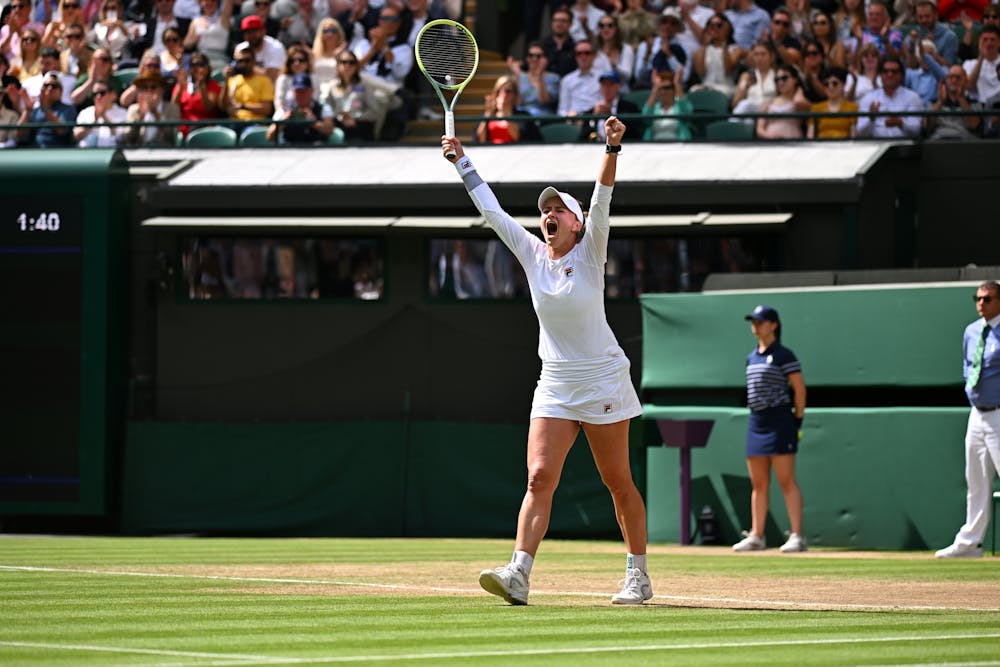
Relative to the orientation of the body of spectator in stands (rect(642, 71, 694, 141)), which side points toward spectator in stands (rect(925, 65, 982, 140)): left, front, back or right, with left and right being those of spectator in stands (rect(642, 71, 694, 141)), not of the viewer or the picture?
left

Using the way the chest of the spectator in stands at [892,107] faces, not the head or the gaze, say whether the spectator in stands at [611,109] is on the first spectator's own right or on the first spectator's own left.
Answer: on the first spectator's own right

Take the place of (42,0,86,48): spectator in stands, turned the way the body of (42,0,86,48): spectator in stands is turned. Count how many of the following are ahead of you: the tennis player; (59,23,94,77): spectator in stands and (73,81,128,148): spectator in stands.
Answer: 3

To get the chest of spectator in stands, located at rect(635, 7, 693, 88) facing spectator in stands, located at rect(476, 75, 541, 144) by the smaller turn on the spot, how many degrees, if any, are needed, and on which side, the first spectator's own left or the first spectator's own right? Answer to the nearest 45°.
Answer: approximately 90° to the first spectator's own right

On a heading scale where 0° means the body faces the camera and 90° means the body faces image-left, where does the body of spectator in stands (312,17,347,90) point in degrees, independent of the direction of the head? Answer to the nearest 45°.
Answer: approximately 0°

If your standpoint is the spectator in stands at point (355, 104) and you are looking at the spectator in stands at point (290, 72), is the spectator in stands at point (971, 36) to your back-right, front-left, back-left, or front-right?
back-right

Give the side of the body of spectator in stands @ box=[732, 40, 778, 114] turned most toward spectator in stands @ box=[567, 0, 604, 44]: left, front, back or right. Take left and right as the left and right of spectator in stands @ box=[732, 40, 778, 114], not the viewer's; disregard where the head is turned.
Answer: right

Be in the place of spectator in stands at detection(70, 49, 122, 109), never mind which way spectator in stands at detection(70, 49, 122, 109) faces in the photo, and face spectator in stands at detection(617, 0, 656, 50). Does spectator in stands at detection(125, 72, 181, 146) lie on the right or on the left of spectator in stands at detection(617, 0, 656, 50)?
right

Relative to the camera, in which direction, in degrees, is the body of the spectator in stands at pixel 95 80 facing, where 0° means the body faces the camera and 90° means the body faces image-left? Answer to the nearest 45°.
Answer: approximately 0°

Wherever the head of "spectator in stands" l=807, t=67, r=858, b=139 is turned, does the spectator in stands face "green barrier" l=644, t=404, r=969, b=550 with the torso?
yes

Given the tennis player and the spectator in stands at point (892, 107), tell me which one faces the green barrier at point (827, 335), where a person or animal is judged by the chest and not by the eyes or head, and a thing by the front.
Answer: the spectator in stands

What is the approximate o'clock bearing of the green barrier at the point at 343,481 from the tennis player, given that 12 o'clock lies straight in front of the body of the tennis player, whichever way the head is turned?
The green barrier is roughly at 4 o'clock from the tennis player.
